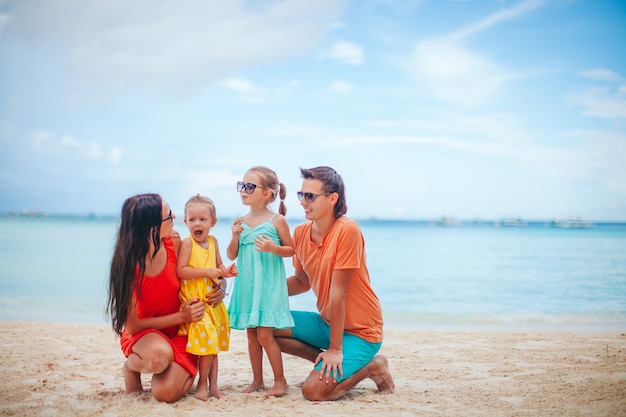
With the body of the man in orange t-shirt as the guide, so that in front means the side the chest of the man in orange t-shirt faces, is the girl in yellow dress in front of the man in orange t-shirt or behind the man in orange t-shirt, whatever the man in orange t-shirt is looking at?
in front

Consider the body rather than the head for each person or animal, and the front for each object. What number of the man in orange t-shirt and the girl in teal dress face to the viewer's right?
0

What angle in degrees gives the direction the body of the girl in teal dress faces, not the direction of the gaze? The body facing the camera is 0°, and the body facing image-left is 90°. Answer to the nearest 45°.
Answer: approximately 45°

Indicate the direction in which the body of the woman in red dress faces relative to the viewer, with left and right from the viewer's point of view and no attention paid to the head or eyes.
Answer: facing the viewer and to the right of the viewer

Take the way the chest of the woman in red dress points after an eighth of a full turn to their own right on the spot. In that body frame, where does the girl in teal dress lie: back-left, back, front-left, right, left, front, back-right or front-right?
left

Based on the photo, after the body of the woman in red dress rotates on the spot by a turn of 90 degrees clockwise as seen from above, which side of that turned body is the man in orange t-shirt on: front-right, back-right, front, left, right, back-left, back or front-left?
back-left
